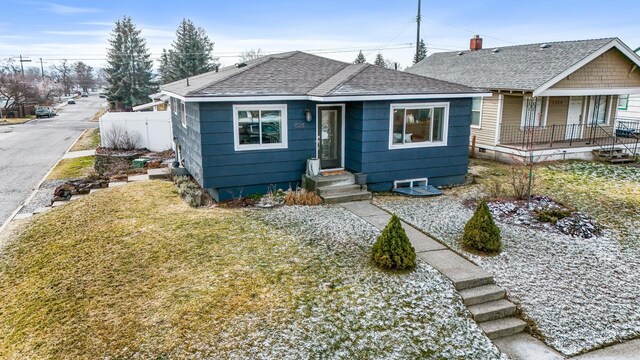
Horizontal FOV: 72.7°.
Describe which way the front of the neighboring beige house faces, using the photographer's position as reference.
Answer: facing the viewer and to the right of the viewer

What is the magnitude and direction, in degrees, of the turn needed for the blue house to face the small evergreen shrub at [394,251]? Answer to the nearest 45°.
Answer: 0° — it already faces it

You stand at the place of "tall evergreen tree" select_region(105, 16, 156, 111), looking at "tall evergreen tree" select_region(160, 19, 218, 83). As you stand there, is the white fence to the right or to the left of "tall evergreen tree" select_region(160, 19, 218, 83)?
right

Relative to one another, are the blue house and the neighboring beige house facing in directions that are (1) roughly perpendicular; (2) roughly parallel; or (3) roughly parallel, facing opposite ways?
roughly parallel

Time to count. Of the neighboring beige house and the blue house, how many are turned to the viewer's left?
0

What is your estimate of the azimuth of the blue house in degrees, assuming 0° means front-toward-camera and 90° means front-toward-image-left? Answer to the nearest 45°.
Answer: approximately 0°

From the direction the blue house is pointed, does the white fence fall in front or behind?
behind

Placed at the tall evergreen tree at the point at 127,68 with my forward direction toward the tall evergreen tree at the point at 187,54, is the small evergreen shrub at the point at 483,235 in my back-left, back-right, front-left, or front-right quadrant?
front-right

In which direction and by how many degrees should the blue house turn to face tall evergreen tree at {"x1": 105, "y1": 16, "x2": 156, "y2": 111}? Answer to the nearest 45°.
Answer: approximately 135° to its right

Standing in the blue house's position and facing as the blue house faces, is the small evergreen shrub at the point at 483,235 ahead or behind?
ahead

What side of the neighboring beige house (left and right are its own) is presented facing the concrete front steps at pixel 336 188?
right

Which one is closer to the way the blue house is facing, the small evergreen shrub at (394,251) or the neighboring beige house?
the small evergreen shrub

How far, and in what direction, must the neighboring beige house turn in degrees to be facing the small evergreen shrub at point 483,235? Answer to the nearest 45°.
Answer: approximately 45° to its right

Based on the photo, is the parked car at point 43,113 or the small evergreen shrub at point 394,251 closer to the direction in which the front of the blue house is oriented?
the small evergreen shrub
